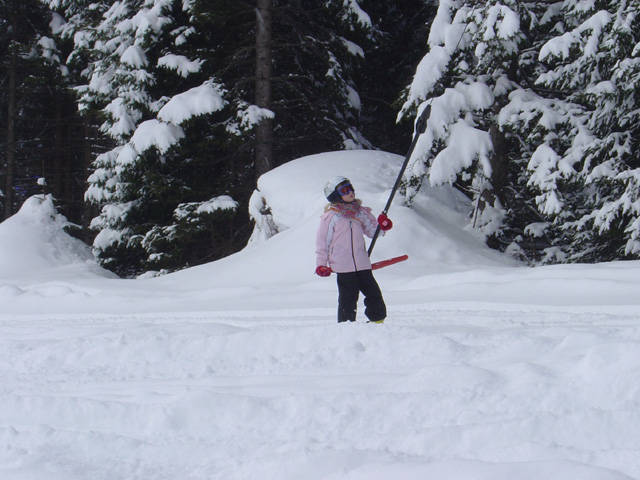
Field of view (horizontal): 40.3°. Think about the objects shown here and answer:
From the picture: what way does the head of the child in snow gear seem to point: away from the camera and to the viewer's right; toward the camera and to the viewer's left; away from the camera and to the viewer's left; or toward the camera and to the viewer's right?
toward the camera and to the viewer's right

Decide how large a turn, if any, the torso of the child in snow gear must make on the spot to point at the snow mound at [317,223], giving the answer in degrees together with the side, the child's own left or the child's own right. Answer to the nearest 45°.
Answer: approximately 135° to the child's own left

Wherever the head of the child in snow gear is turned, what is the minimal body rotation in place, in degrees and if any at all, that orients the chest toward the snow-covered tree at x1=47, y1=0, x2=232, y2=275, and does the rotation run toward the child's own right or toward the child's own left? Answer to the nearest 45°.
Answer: approximately 180°

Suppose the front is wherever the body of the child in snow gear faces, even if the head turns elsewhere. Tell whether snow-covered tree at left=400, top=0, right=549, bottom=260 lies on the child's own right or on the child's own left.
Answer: on the child's own left

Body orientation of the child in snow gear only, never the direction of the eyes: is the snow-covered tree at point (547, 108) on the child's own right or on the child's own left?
on the child's own left

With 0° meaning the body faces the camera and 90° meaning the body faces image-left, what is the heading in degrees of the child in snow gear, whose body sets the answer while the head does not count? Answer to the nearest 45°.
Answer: approximately 315°
